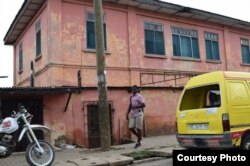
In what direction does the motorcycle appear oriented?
to the viewer's right

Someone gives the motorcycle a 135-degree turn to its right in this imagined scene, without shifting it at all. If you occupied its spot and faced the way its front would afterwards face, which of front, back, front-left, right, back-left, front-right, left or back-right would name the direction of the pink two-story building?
back

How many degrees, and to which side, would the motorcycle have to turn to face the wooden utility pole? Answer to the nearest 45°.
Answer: approximately 45° to its left

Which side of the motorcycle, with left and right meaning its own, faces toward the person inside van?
front
